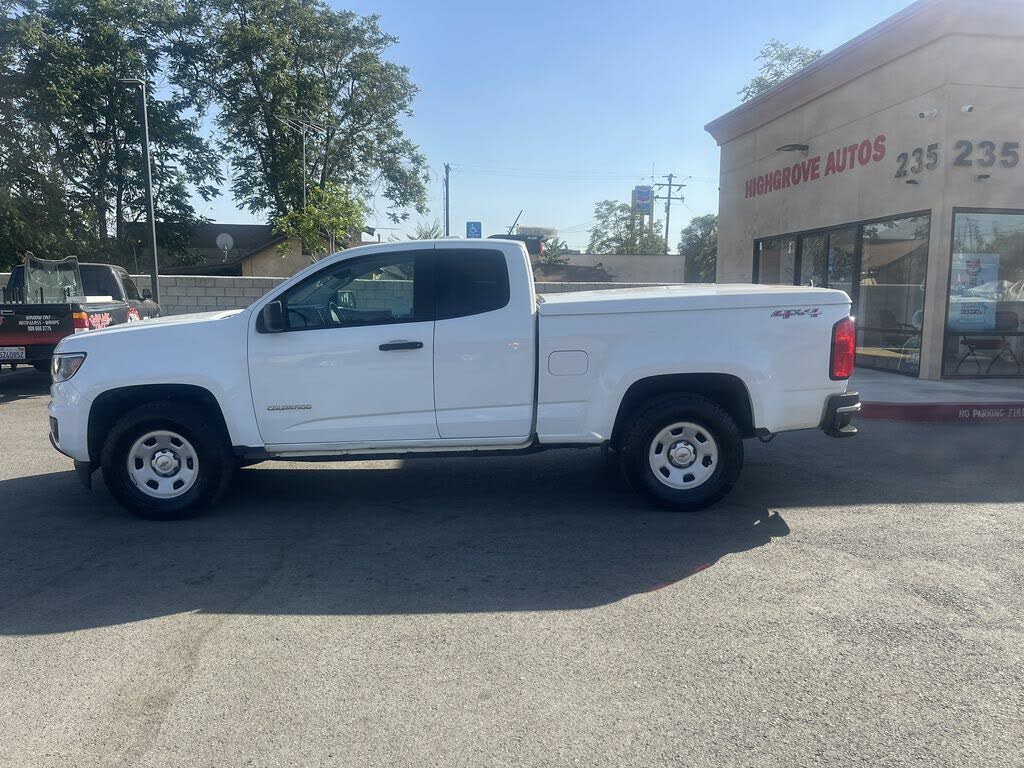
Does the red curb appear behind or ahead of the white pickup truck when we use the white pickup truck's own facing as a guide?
behind

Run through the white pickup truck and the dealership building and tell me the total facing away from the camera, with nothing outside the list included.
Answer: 0

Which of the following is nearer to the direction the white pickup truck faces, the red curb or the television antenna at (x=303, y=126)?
the television antenna

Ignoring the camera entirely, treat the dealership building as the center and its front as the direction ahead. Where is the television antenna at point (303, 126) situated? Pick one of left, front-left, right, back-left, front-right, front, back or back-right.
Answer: right

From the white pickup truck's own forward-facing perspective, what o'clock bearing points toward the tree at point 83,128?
The tree is roughly at 2 o'clock from the white pickup truck.

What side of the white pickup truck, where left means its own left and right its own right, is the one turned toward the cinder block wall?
right

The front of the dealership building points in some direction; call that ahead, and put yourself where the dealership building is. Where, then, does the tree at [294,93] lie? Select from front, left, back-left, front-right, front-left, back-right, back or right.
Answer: right

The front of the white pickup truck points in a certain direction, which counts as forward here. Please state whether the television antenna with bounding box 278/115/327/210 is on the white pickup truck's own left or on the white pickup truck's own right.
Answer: on the white pickup truck's own right

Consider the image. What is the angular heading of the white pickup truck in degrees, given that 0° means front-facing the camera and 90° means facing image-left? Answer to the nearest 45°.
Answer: approximately 90°

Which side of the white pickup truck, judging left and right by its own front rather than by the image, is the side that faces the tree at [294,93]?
right

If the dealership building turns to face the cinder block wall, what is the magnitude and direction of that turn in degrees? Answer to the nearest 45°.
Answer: approximately 45° to its right

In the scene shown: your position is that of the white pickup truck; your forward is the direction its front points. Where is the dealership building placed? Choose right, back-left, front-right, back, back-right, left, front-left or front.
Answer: back-right
